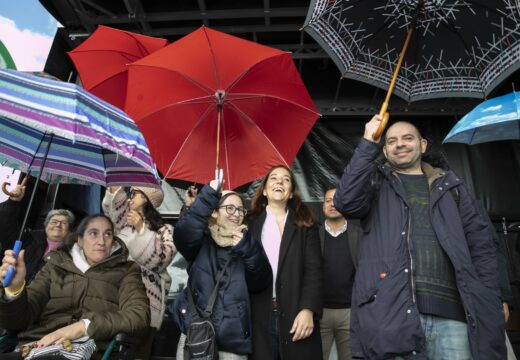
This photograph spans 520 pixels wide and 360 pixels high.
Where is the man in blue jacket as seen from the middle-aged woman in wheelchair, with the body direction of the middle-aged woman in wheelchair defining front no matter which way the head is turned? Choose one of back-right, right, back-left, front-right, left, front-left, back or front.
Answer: left

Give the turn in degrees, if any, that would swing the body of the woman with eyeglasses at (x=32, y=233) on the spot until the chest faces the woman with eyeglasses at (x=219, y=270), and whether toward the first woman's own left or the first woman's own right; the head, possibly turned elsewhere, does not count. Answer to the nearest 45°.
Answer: approximately 45° to the first woman's own left

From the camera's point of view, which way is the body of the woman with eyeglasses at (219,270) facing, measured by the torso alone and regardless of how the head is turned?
toward the camera

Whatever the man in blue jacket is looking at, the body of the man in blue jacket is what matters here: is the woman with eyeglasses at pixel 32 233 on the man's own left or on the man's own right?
on the man's own right

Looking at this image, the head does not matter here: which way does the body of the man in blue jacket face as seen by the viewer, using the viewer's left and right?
facing the viewer

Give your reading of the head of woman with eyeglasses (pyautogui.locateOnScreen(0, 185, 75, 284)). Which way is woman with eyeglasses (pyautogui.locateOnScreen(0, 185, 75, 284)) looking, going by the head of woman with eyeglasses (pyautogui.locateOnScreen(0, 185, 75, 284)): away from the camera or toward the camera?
toward the camera

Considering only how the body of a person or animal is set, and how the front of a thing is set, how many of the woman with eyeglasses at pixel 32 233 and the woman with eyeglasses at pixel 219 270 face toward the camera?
2

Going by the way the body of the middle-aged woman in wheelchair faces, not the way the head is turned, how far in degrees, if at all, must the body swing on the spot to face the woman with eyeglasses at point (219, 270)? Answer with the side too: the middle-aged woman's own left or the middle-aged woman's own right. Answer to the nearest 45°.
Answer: approximately 90° to the middle-aged woman's own left

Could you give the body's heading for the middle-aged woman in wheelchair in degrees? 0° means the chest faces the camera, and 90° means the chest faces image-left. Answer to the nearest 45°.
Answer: approximately 45°

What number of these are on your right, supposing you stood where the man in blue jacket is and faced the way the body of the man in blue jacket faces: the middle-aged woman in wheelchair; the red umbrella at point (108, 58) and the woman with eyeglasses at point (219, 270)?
3

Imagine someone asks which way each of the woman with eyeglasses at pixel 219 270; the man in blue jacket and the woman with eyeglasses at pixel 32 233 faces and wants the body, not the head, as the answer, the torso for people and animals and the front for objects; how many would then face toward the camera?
3

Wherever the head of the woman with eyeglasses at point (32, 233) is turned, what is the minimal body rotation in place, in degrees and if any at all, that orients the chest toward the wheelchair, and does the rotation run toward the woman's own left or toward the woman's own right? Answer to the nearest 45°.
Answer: approximately 45° to the woman's own left
